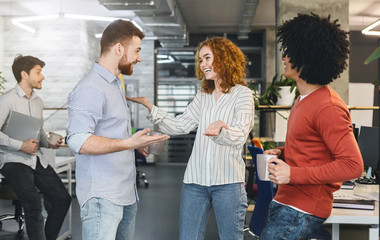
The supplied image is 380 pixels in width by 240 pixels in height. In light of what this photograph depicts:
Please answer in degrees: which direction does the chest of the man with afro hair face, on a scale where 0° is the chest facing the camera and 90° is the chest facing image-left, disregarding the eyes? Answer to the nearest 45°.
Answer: approximately 90°

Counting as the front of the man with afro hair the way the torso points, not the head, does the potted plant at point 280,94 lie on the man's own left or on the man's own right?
on the man's own right

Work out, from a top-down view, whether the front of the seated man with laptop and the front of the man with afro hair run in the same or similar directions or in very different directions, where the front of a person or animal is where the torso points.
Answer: very different directions

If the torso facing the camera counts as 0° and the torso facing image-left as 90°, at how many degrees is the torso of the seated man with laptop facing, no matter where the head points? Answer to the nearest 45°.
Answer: approximately 315°

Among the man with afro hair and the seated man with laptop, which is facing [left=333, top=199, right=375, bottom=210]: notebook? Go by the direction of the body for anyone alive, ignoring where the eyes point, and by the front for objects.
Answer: the seated man with laptop

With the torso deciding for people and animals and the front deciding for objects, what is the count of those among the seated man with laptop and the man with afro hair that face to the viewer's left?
1

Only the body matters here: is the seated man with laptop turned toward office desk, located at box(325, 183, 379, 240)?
yes

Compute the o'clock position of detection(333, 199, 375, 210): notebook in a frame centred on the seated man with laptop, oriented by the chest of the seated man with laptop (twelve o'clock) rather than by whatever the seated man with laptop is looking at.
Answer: The notebook is roughly at 12 o'clock from the seated man with laptop.

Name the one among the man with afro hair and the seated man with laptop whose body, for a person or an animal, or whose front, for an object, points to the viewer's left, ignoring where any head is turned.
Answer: the man with afro hair

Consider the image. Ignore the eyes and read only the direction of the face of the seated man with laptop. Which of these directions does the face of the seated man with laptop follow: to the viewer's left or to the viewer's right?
to the viewer's right
